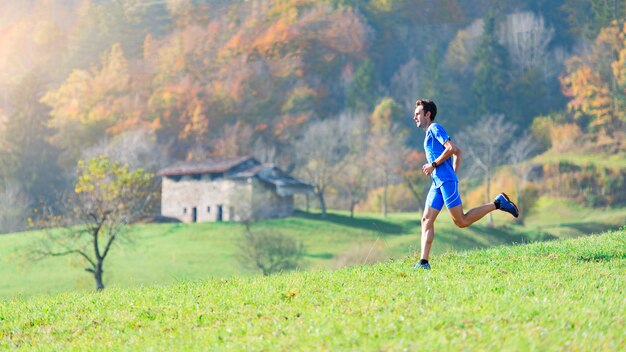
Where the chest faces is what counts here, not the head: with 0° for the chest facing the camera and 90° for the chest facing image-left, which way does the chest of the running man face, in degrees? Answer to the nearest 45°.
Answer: approximately 90°

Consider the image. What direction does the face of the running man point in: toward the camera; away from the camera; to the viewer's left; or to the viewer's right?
to the viewer's left
